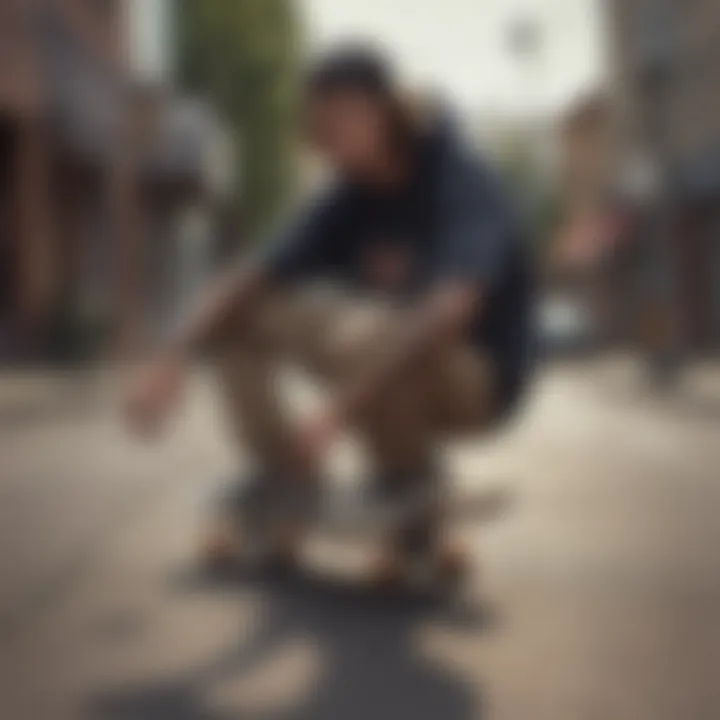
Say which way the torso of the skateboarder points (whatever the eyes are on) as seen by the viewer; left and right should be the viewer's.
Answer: facing the viewer and to the left of the viewer
